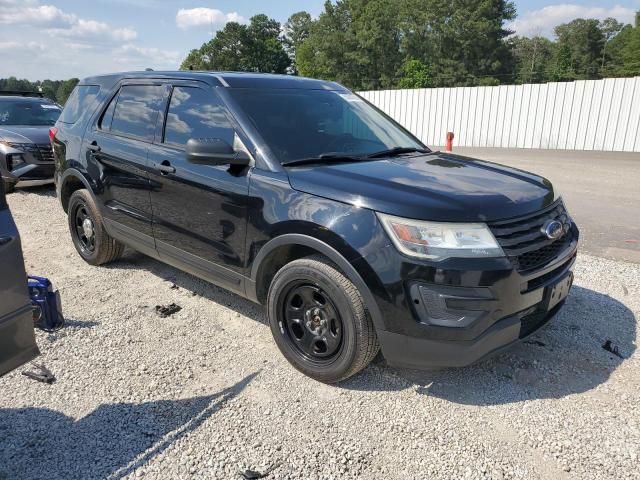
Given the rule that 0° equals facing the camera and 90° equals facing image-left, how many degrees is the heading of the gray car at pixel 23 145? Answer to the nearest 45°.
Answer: approximately 315°

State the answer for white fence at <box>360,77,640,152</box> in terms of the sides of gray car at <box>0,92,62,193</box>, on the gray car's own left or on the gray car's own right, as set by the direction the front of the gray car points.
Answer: on the gray car's own left

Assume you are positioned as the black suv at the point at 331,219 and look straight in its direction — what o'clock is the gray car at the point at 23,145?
The gray car is roughly at 6 o'clock from the black suv.

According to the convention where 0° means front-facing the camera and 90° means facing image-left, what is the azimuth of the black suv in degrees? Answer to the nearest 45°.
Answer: approximately 315°

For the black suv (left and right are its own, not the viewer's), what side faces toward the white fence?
left
